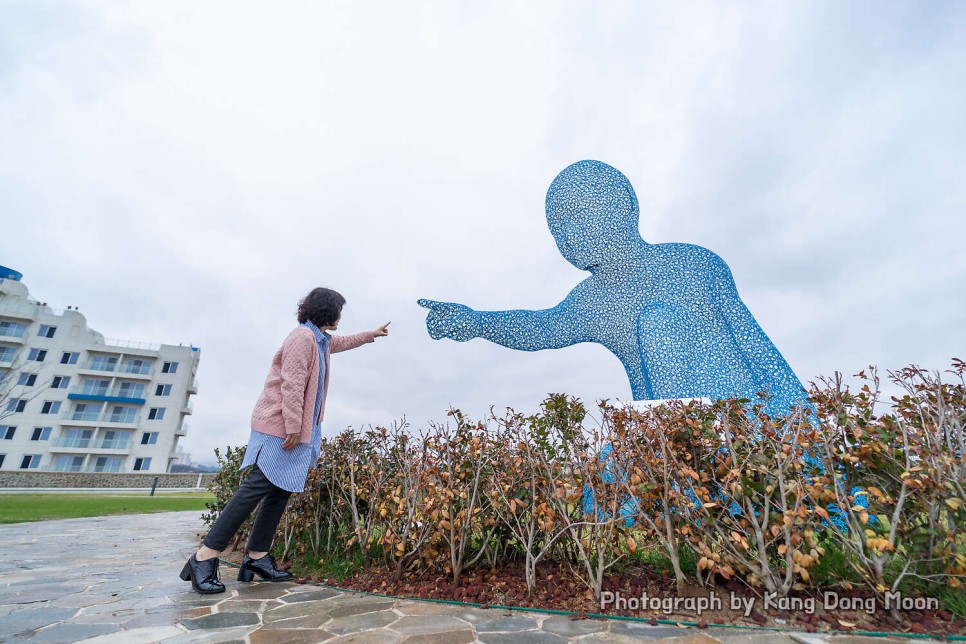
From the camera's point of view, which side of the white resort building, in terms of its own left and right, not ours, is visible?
front

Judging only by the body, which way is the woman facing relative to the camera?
to the viewer's right

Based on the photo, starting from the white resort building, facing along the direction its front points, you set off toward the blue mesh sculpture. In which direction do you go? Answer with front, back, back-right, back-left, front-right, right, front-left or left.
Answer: front

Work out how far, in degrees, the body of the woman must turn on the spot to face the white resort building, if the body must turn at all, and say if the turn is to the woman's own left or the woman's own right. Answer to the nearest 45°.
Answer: approximately 90° to the woman's own left

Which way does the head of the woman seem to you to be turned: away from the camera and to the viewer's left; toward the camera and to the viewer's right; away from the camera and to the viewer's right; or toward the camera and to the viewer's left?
away from the camera and to the viewer's right

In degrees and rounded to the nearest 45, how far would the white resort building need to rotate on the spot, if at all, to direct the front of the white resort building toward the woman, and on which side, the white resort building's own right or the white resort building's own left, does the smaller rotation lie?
0° — it already faces them

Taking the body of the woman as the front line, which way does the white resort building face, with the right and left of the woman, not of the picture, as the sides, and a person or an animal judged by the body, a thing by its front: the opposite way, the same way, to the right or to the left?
to the right

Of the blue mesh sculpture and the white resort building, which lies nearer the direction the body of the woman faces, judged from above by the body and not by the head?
the blue mesh sculpture

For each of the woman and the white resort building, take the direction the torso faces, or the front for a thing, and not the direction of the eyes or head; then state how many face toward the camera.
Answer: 1

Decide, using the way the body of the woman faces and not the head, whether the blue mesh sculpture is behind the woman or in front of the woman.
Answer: in front

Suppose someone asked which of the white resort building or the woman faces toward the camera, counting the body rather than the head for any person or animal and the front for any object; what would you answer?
the white resort building
